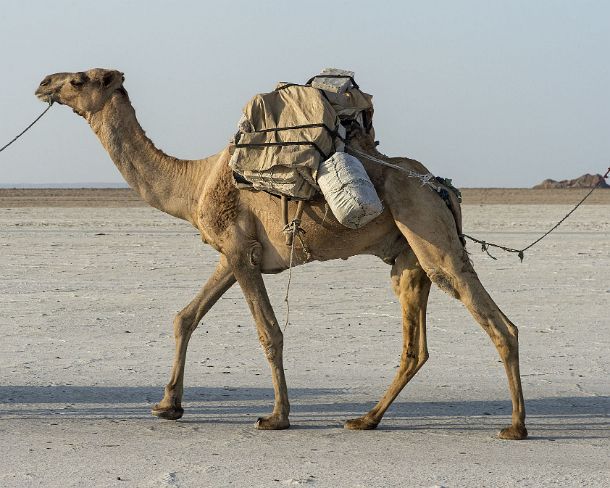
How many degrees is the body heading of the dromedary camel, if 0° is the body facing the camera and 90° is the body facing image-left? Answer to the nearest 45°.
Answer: approximately 90°
